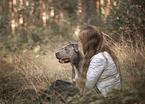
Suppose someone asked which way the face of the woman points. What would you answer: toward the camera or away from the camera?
away from the camera

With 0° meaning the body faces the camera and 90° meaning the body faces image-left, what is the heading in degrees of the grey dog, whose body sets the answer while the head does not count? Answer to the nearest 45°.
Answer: approximately 90°
